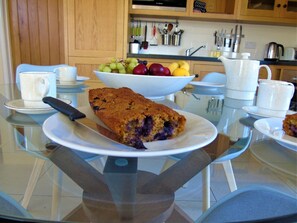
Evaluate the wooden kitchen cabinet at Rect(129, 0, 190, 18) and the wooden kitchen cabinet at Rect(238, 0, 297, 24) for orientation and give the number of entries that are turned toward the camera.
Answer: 2

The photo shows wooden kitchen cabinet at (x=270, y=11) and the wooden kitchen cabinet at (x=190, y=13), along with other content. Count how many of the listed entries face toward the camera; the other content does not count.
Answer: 2

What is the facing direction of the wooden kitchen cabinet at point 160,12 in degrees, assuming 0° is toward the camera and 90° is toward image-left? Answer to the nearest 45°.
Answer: approximately 0°

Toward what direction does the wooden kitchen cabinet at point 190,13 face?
toward the camera

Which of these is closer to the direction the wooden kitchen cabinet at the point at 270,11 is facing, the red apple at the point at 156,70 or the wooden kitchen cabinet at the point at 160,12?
the red apple

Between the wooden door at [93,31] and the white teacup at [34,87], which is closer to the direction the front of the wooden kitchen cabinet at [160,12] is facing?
the white teacup

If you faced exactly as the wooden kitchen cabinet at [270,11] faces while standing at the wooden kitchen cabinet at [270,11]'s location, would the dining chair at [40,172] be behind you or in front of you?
in front

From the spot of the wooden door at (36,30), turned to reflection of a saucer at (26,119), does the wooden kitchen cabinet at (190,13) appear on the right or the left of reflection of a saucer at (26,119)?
left

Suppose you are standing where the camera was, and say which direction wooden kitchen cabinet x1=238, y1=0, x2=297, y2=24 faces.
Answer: facing the viewer

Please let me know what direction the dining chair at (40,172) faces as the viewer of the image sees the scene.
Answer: facing the viewer and to the right of the viewer

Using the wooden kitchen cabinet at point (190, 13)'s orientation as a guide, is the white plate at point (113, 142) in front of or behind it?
in front

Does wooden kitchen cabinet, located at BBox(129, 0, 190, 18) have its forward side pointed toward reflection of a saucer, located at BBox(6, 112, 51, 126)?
yes

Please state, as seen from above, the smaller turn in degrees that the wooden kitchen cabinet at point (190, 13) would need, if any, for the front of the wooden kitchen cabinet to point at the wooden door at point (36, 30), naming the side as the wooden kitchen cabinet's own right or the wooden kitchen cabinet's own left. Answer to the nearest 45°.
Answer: approximately 90° to the wooden kitchen cabinet's own right
